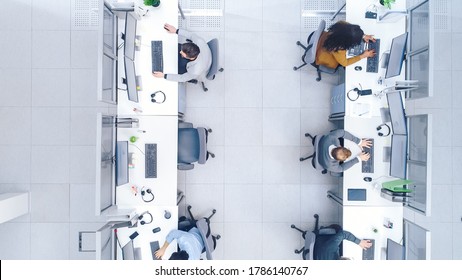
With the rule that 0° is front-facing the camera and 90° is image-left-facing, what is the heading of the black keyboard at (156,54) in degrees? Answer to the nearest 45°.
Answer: approximately 270°

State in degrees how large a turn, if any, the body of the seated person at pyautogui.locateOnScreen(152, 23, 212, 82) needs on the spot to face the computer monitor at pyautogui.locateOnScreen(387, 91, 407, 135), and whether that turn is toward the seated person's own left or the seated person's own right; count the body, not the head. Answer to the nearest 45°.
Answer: approximately 180°

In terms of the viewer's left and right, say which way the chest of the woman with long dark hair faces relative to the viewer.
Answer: facing to the right of the viewer

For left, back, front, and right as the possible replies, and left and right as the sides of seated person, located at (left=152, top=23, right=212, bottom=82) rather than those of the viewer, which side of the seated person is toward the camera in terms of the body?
left

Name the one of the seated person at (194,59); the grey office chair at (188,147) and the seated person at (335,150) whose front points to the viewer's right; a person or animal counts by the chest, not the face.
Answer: the seated person at (335,150)

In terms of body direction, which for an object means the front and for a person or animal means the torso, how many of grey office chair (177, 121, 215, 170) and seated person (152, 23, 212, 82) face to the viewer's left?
2

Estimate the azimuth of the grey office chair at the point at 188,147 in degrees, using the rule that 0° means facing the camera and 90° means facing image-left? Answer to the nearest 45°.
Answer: approximately 90°

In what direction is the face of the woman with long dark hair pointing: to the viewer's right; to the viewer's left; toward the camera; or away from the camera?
to the viewer's right

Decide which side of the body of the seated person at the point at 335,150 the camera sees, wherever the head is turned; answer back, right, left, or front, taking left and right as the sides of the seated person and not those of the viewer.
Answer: right

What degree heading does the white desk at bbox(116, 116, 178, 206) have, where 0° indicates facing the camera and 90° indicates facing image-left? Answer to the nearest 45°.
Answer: approximately 270°

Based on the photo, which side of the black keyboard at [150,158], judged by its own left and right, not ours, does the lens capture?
right

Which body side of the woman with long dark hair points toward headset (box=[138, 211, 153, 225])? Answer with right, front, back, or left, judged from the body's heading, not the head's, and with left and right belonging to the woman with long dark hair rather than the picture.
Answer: back
